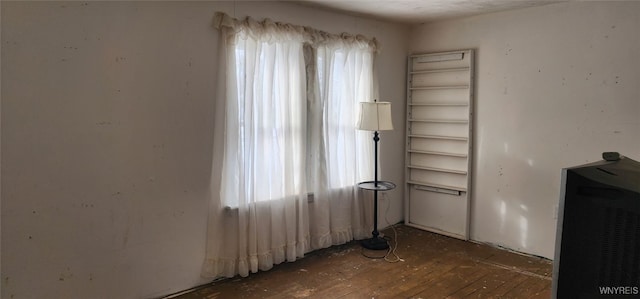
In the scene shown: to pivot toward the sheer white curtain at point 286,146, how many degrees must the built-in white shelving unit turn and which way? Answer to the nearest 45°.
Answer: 0° — it already faces it

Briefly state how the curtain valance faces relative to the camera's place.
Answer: facing the viewer and to the right of the viewer

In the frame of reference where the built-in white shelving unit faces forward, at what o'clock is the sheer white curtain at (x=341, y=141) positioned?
The sheer white curtain is roughly at 12 o'clock from the built-in white shelving unit.

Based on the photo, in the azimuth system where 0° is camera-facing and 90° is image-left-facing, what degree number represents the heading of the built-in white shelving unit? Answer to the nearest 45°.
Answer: approximately 45°

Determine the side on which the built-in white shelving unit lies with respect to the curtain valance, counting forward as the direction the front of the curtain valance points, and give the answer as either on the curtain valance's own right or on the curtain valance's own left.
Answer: on the curtain valance's own left

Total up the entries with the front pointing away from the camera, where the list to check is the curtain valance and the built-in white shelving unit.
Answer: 0
